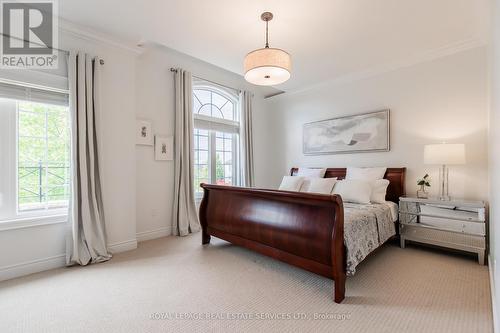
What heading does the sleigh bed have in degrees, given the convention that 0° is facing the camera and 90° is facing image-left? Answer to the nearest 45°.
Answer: approximately 45°

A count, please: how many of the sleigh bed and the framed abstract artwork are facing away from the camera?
0

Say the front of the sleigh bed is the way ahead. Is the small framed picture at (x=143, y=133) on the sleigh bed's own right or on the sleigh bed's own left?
on the sleigh bed's own right

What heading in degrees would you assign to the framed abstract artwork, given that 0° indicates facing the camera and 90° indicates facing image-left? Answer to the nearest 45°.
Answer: approximately 45°

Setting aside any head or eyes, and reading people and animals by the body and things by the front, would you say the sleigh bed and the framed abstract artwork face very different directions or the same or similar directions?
same or similar directions

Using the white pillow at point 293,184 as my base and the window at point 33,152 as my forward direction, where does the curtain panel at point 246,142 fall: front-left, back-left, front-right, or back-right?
front-right

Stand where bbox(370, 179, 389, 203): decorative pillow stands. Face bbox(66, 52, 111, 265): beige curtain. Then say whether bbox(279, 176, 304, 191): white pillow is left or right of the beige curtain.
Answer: right

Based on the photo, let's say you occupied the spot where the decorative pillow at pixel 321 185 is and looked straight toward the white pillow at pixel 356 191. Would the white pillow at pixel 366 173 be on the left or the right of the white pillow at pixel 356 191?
left

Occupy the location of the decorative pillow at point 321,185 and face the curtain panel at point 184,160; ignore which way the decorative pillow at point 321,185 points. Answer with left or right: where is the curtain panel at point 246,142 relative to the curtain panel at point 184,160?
right

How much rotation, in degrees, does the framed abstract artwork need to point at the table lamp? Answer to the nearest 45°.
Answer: approximately 90° to its left

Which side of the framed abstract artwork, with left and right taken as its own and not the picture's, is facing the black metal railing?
front
